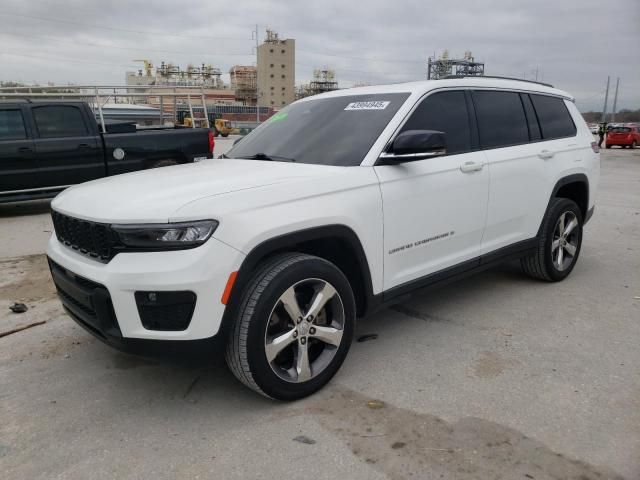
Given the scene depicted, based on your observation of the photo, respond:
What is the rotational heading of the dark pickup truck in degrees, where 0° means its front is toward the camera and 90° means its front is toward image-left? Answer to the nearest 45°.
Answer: approximately 90°

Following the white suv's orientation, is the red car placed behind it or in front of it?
behind

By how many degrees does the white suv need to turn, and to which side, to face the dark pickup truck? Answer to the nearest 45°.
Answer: approximately 90° to its right

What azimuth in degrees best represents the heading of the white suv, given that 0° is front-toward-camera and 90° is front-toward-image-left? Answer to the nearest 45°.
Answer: approximately 45°

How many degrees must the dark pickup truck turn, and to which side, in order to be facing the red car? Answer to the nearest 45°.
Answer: approximately 135° to its right
